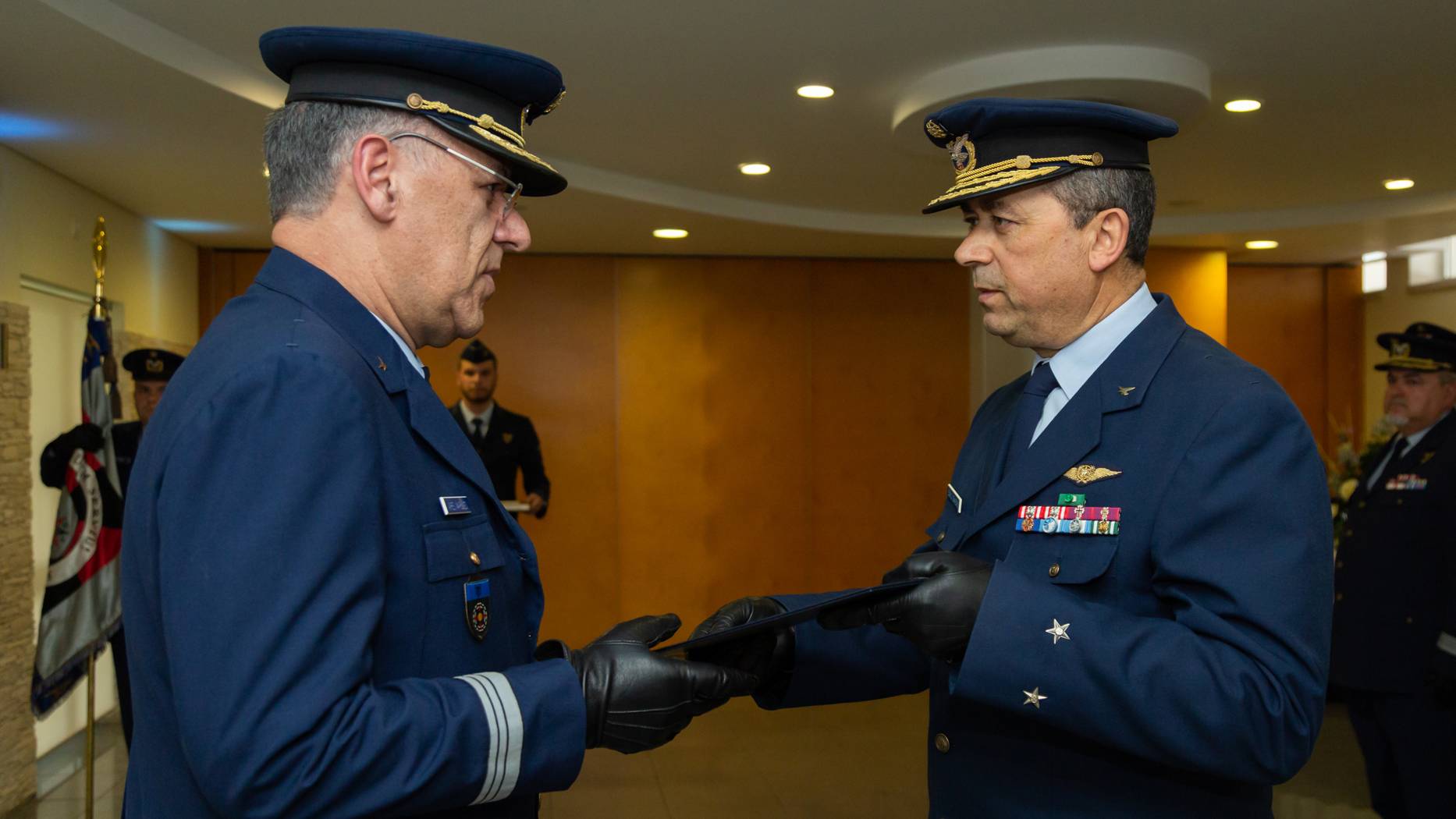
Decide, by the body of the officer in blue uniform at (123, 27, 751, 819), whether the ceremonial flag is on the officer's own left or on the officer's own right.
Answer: on the officer's own left

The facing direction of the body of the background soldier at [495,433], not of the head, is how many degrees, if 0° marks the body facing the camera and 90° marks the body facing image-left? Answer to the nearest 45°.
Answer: approximately 0°

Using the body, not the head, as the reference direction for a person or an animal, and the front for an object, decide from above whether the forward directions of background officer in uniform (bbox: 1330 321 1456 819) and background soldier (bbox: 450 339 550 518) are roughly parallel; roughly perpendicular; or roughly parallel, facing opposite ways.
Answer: roughly perpendicular

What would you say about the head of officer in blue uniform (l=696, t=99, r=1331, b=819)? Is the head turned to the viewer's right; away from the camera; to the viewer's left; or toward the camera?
to the viewer's left

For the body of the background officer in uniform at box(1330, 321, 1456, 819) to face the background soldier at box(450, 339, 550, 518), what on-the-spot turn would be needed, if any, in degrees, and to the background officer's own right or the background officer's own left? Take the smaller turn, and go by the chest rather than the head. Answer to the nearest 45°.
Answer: approximately 45° to the background officer's own right

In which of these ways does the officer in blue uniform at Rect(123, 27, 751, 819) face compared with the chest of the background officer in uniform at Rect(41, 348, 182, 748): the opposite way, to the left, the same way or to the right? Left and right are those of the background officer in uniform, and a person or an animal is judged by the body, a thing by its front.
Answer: to the left

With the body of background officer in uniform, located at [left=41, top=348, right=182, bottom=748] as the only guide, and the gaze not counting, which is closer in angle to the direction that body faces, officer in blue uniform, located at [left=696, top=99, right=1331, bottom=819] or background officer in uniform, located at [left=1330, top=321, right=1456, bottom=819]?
the officer in blue uniform

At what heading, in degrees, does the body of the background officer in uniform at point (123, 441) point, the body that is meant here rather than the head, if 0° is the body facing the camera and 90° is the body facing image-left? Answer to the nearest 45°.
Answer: approximately 0°

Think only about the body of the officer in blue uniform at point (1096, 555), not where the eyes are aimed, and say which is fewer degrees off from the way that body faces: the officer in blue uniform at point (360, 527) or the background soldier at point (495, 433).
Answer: the officer in blue uniform

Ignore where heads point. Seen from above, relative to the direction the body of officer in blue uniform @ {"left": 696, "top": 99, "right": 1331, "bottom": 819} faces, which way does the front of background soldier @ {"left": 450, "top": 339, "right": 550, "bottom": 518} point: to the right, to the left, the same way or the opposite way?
to the left
